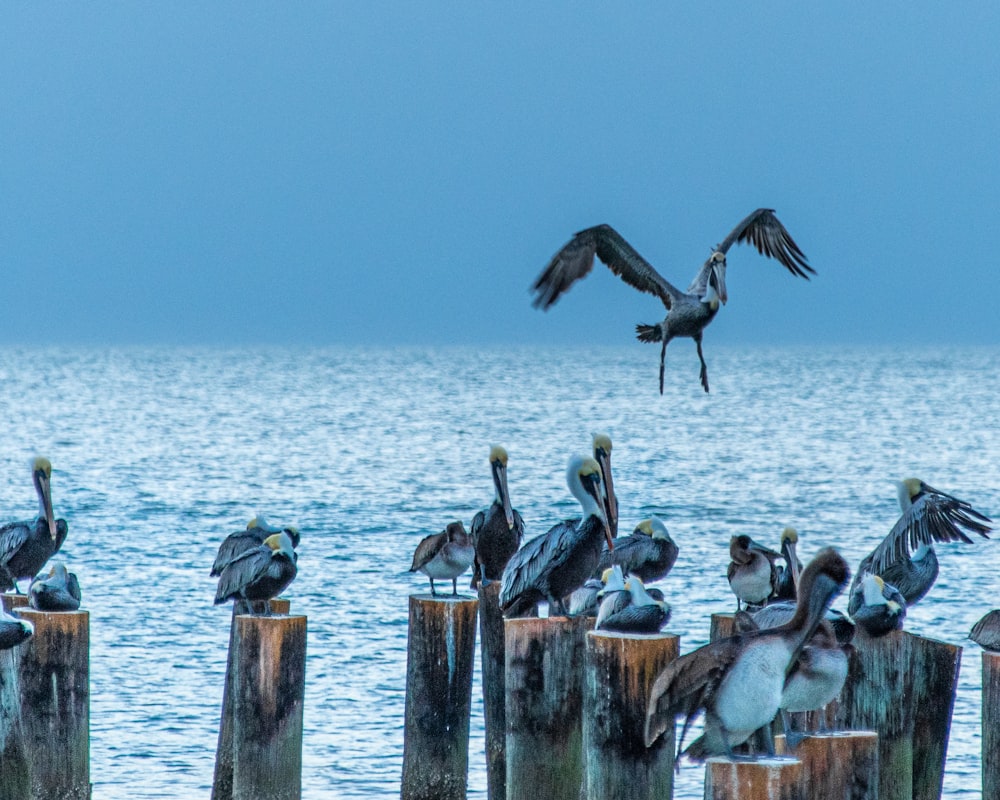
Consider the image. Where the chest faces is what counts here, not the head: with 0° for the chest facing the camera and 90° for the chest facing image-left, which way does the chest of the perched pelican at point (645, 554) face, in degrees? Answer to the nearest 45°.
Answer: approximately 270°

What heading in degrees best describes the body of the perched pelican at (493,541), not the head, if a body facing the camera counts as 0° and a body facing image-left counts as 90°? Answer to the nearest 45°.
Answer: approximately 0°

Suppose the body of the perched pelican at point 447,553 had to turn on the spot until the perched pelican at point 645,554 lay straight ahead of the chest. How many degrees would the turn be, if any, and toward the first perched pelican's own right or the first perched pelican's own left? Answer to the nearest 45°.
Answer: approximately 45° to the first perched pelican's own left

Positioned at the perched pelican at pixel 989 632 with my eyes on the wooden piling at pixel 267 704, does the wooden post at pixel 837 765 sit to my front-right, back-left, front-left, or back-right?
front-left

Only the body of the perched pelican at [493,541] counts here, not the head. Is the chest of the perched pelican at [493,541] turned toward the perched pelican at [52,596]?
no

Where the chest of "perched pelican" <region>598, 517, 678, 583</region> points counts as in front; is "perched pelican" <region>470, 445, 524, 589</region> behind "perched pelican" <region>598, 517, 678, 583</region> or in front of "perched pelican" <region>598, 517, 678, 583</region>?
behind

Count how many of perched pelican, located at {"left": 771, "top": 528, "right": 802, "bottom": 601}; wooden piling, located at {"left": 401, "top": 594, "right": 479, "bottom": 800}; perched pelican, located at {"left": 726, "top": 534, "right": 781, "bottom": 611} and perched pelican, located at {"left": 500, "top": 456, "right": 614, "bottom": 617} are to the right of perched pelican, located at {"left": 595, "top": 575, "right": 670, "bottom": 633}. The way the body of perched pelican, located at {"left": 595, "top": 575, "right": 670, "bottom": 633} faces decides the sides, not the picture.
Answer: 0

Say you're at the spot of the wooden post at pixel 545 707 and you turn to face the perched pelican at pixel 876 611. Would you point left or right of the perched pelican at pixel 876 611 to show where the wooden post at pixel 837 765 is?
right

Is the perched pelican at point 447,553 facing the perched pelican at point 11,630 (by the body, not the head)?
no
